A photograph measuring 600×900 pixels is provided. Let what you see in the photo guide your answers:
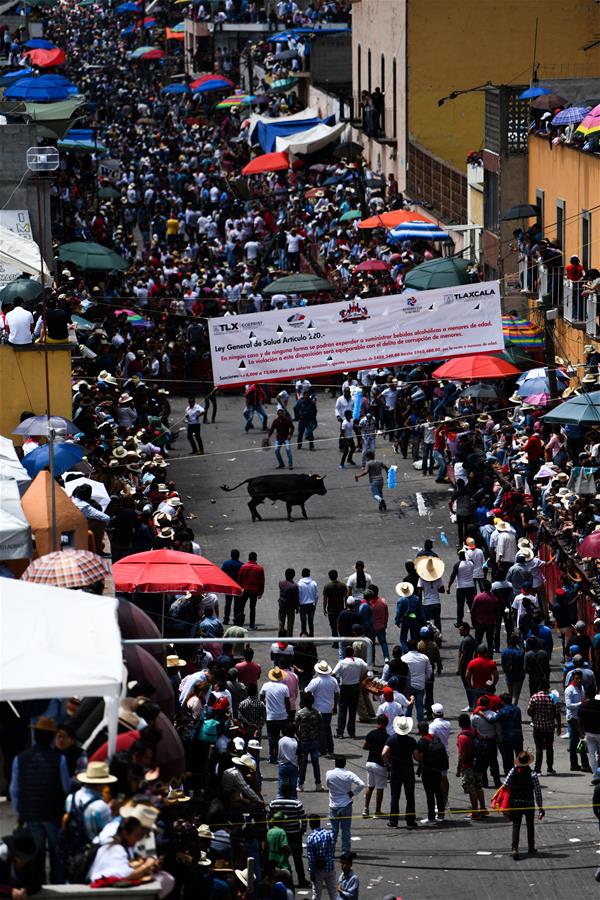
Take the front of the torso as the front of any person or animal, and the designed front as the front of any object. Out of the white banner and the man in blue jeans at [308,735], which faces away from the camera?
the man in blue jeans

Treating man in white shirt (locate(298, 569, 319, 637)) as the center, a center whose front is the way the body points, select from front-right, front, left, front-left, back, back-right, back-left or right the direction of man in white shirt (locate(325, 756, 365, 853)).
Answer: back

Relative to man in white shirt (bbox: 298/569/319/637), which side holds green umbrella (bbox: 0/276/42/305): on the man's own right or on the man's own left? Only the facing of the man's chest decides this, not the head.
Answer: on the man's own left

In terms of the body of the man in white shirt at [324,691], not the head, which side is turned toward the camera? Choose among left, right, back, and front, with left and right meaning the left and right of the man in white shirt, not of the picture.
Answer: back

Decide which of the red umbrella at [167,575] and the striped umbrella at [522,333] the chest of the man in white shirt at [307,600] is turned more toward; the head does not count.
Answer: the striped umbrella

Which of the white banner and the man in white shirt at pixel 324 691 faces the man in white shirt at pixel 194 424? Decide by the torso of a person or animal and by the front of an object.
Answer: the man in white shirt at pixel 324 691

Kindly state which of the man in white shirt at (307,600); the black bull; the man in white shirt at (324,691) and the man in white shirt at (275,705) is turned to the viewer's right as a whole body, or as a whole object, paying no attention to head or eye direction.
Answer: the black bull

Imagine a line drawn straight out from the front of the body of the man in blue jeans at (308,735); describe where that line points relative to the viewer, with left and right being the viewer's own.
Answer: facing away from the viewer

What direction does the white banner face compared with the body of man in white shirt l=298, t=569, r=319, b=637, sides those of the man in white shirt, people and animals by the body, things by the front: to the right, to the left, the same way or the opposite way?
the opposite way

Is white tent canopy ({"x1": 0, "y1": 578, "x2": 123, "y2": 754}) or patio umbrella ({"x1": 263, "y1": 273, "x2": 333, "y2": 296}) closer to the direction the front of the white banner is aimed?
the white tent canopy

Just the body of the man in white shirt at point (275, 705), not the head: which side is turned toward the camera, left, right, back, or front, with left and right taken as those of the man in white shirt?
back

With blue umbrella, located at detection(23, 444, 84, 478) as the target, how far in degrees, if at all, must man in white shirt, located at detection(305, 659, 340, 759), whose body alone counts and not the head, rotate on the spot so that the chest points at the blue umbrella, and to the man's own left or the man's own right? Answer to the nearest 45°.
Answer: approximately 45° to the man's own left
